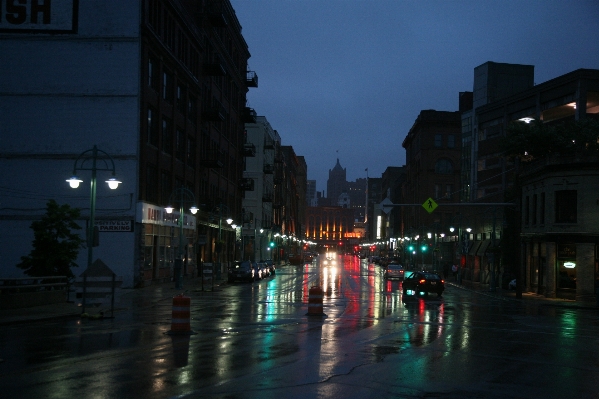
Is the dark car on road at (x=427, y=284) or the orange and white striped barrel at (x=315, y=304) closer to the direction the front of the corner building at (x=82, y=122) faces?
the dark car on road

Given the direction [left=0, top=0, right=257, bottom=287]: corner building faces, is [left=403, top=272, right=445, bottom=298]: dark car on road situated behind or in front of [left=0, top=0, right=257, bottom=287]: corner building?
in front

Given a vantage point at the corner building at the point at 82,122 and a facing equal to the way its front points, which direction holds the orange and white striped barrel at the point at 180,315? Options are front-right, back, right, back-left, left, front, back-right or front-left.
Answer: right

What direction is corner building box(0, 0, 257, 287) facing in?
to the viewer's right

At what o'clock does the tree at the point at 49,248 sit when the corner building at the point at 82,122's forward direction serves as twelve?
The tree is roughly at 3 o'clock from the corner building.

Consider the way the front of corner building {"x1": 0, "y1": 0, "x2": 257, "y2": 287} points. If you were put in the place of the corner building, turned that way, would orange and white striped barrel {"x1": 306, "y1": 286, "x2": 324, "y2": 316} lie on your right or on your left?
on your right
